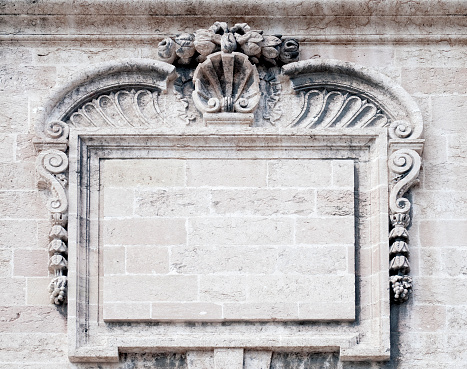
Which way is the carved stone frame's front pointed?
toward the camera
